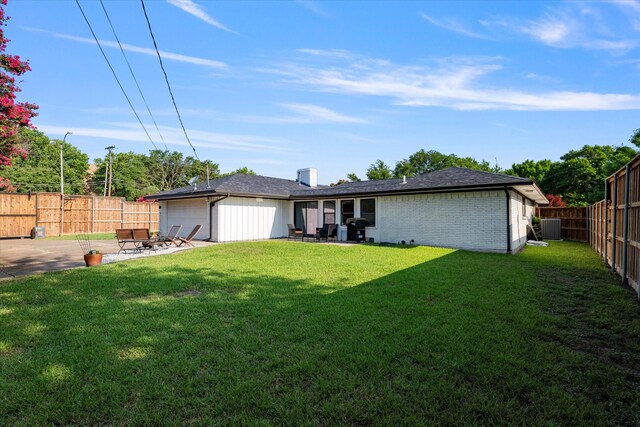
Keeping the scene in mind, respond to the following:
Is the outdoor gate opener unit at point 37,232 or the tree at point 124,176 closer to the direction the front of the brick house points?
the tree

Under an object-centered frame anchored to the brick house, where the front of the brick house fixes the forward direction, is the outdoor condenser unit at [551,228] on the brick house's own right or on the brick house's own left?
on the brick house's own right

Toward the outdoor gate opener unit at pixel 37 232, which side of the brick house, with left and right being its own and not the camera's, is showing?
left

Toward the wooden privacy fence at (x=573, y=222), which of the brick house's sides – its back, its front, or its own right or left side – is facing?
right

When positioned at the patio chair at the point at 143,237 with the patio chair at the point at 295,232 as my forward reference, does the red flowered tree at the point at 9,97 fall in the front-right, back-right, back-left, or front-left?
back-right

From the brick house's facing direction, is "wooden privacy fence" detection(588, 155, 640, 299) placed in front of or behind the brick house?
behind

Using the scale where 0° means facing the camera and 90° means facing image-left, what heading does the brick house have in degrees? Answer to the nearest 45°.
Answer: approximately 180°
